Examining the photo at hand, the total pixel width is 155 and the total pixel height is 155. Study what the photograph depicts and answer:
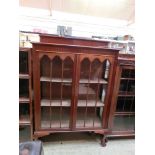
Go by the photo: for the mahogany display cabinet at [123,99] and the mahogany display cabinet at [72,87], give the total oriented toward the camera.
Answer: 2

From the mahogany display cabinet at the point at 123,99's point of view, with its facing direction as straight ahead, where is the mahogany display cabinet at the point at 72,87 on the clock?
the mahogany display cabinet at the point at 72,87 is roughly at 2 o'clock from the mahogany display cabinet at the point at 123,99.

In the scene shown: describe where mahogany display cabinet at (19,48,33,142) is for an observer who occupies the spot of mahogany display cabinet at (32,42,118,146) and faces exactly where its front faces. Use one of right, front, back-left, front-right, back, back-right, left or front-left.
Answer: right

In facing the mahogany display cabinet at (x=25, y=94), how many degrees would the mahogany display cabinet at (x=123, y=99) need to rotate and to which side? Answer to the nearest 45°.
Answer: approximately 45° to its right

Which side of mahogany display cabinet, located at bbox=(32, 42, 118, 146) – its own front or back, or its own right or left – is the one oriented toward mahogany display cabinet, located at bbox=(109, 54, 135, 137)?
left

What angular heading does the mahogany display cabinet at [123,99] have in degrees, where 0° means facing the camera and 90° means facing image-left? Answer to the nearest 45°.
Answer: approximately 0°
